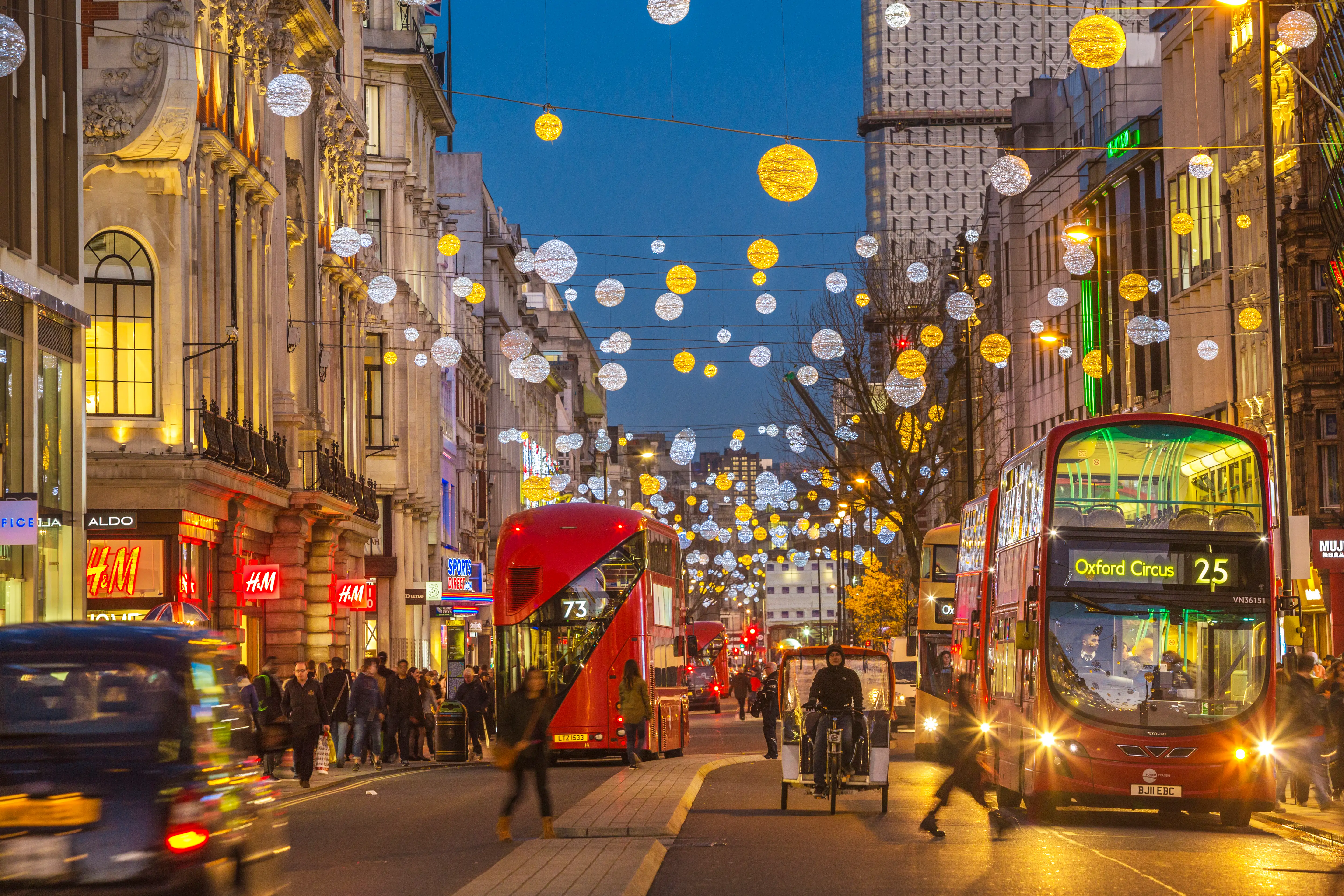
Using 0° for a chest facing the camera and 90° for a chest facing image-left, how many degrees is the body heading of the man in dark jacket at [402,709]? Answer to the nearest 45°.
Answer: approximately 0°

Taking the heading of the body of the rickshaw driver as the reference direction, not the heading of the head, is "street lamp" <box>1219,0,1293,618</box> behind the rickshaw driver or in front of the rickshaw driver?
behind

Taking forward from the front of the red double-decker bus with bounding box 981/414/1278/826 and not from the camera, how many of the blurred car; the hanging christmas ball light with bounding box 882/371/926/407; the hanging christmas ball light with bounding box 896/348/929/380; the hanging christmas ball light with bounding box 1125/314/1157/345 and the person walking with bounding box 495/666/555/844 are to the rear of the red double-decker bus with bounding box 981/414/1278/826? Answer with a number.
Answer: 3
